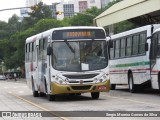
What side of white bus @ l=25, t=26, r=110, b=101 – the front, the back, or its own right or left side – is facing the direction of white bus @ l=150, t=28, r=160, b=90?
left

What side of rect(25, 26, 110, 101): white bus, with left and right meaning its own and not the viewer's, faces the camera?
front

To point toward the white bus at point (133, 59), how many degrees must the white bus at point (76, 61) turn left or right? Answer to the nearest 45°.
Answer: approximately 135° to its left

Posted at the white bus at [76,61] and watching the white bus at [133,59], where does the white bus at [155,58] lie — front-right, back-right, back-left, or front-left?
front-right
